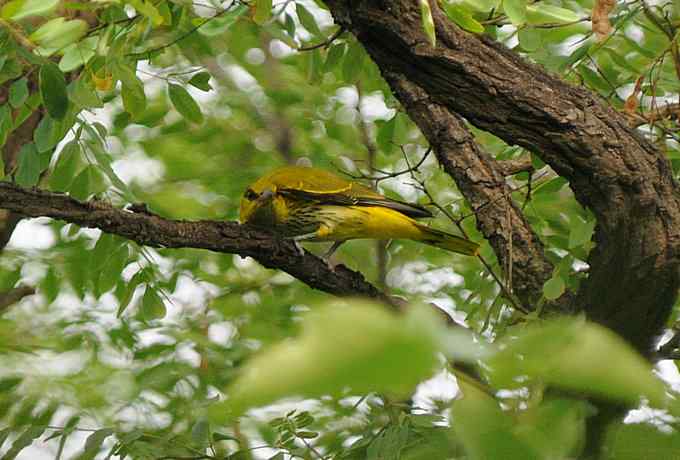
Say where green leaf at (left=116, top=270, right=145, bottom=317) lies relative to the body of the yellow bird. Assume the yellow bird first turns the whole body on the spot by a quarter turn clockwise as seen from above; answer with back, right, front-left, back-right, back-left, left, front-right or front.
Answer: back-left

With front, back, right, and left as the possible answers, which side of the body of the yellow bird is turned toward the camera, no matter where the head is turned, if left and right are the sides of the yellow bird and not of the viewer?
left

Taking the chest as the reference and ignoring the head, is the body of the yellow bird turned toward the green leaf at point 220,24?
no

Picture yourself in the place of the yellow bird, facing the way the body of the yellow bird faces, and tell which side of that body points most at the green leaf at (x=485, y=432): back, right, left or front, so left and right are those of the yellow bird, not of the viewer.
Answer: left

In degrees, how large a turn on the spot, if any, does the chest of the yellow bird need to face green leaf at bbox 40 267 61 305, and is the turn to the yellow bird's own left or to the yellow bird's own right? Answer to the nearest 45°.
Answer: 0° — it already faces it

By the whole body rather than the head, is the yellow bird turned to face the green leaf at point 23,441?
no

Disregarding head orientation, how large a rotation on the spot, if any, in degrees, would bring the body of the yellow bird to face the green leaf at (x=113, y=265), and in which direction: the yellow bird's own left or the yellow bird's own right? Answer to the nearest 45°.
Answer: approximately 45° to the yellow bird's own left

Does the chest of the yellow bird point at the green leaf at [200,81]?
no
